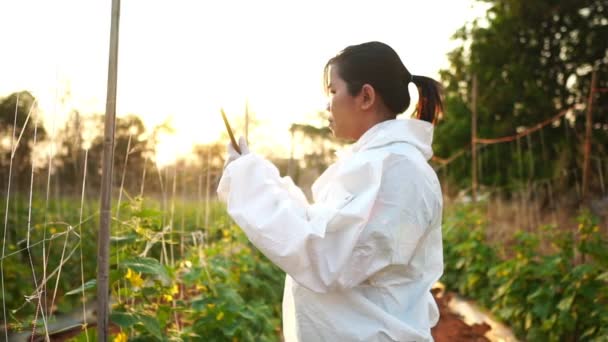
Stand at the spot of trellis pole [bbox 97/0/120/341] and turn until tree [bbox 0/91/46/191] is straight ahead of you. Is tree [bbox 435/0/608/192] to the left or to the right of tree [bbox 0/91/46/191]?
right

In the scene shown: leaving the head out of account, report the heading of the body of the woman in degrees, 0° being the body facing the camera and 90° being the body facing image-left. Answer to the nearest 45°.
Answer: approximately 90°

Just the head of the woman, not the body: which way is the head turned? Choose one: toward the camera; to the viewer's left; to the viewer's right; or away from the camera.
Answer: to the viewer's left

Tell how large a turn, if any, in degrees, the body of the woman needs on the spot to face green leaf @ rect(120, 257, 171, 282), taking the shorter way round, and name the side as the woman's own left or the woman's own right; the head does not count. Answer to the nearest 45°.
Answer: approximately 45° to the woman's own right

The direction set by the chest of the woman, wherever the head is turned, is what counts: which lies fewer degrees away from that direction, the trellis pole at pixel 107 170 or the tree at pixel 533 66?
the trellis pole

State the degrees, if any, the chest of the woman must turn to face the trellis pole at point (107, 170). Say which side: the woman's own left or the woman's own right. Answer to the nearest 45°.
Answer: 0° — they already face it

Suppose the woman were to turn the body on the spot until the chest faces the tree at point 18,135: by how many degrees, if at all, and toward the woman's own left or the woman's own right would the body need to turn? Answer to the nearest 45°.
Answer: approximately 45° to the woman's own right

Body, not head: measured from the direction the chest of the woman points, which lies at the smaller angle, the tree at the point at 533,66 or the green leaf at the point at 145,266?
the green leaf
